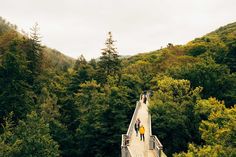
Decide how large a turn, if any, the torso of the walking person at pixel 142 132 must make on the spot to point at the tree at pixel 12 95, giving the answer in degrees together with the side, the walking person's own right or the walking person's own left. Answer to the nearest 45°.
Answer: approximately 45° to the walking person's own left

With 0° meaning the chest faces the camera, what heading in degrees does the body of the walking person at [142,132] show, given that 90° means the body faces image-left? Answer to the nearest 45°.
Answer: approximately 180°

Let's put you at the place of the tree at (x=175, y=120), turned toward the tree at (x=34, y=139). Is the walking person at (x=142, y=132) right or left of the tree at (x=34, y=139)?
left

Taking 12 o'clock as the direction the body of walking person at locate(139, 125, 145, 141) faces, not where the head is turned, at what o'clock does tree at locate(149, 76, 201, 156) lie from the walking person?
The tree is roughly at 1 o'clock from the walking person.

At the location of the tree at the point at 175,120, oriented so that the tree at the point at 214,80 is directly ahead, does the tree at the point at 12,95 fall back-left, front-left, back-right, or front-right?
back-left

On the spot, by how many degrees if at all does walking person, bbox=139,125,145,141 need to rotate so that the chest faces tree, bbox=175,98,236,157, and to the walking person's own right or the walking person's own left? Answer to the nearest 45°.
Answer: approximately 135° to the walking person's own right
